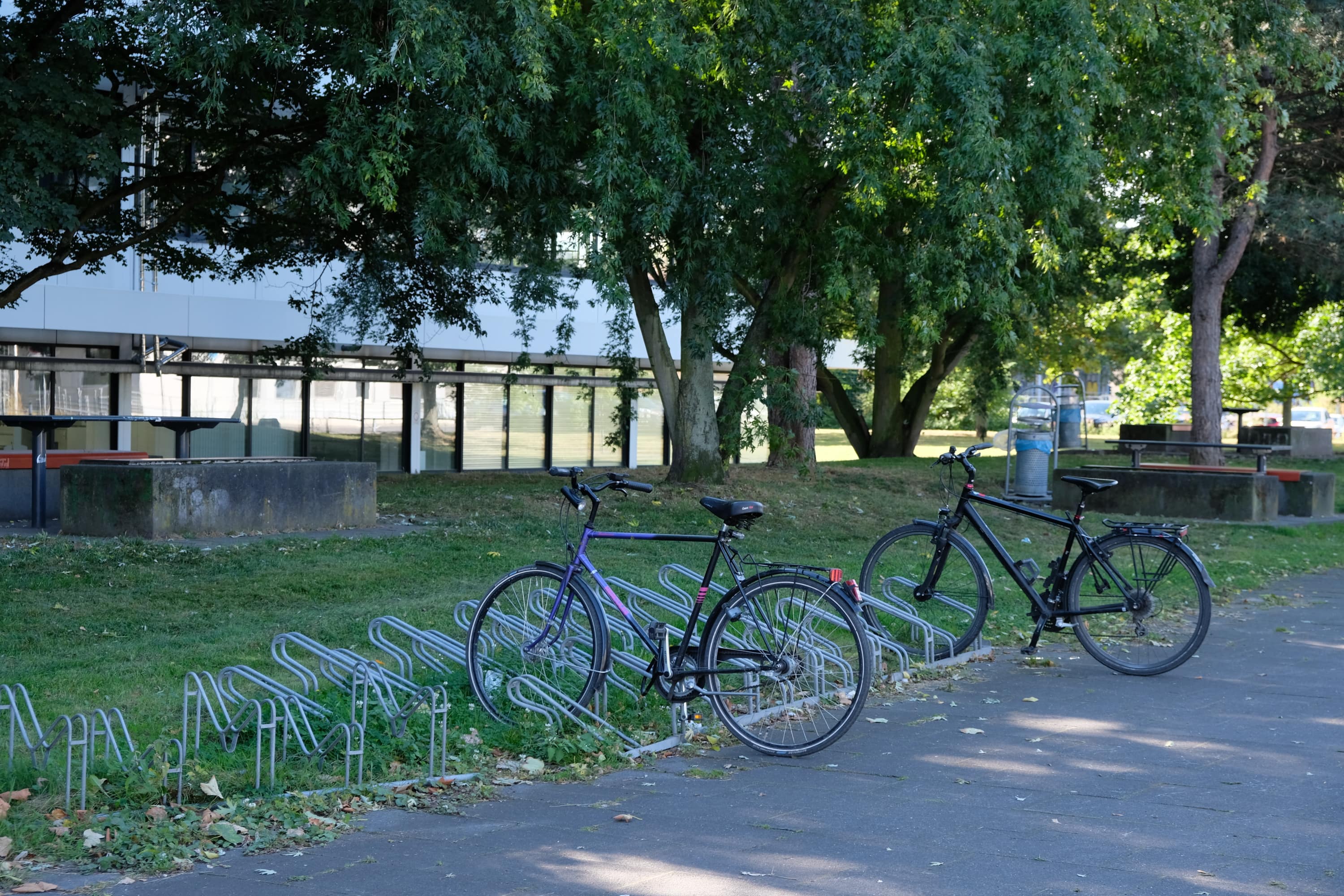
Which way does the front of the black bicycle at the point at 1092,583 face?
to the viewer's left

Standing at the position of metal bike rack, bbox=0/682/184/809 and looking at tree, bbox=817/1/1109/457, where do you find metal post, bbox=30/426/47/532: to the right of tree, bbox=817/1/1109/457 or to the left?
left

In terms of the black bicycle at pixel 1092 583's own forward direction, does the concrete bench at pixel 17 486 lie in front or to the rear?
in front

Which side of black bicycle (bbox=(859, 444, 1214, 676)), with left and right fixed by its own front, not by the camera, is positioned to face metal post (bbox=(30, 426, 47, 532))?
front

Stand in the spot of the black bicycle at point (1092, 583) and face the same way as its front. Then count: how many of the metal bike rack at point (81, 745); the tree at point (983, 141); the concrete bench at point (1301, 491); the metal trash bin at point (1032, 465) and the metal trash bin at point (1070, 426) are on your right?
4

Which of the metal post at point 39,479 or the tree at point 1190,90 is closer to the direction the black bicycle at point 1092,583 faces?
the metal post

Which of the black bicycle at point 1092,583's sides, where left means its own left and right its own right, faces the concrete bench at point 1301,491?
right

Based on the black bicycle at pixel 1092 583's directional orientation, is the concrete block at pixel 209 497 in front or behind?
in front

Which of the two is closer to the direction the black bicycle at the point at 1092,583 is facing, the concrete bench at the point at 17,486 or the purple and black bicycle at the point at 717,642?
the concrete bench

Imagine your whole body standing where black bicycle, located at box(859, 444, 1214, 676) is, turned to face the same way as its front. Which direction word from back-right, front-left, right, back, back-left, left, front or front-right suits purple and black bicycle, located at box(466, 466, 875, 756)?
front-left

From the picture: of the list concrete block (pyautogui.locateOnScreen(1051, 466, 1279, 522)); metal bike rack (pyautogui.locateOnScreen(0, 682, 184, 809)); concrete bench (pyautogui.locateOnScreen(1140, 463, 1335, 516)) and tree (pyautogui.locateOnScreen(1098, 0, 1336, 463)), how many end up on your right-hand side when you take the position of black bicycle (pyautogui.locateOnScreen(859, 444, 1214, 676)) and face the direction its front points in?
3

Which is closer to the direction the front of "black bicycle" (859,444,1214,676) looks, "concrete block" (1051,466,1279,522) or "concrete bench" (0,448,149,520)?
the concrete bench

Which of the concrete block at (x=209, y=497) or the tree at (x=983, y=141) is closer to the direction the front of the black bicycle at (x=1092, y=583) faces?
the concrete block

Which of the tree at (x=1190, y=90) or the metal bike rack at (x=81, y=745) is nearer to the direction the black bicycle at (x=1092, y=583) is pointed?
the metal bike rack

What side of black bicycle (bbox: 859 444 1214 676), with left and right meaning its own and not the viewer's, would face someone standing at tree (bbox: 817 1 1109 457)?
right
